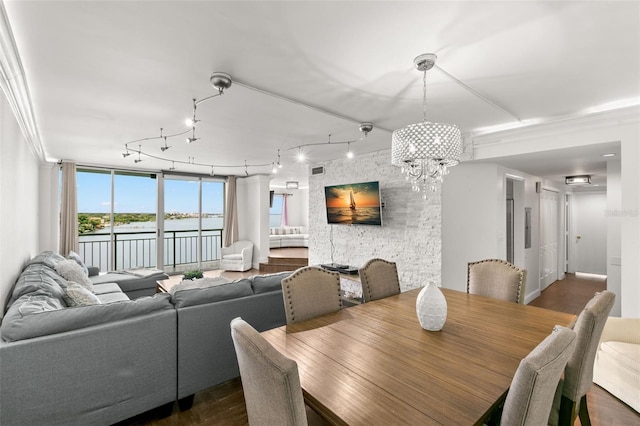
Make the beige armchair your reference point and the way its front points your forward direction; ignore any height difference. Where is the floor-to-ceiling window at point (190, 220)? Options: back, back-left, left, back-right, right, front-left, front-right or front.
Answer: front-right

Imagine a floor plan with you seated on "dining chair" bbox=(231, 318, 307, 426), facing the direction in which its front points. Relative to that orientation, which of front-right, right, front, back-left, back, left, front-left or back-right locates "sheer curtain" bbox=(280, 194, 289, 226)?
front-left

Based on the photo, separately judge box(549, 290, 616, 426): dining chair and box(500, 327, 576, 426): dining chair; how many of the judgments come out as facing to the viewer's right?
0

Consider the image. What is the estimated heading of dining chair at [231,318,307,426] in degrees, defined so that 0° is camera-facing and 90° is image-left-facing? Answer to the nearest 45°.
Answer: approximately 225°

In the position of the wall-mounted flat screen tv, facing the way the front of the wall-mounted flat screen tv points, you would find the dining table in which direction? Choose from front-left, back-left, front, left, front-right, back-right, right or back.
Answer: front-left

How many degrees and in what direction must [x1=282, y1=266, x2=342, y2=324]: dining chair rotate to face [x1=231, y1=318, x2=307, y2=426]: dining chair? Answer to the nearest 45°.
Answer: approximately 45° to its right

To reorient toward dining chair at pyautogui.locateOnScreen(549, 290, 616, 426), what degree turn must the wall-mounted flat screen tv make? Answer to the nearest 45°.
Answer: approximately 45° to its left

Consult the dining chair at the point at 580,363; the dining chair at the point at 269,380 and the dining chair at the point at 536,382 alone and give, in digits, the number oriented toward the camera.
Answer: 0

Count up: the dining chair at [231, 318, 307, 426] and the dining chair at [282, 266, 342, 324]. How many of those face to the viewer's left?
0

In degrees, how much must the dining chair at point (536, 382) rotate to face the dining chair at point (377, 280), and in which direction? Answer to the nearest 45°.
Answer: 0° — it already faces it

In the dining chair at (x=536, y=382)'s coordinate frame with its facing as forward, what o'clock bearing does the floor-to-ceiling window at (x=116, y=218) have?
The floor-to-ceiling window is roughly at 11 o'clock from the dining chair.

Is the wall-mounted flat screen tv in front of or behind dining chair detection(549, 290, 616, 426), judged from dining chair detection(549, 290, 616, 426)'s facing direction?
in front

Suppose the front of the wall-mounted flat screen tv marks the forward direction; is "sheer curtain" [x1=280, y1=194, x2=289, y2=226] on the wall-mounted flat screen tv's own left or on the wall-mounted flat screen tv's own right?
on the wall-mounted flat screen tv's own right

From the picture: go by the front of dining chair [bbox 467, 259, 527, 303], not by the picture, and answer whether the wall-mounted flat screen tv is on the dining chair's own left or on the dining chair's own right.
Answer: on the dining chair's own right

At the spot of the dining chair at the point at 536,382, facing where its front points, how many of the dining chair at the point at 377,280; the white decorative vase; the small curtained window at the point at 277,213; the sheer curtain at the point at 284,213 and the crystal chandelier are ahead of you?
5

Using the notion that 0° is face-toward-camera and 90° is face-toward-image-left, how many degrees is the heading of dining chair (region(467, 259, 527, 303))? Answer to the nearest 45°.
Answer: approximately 45°
